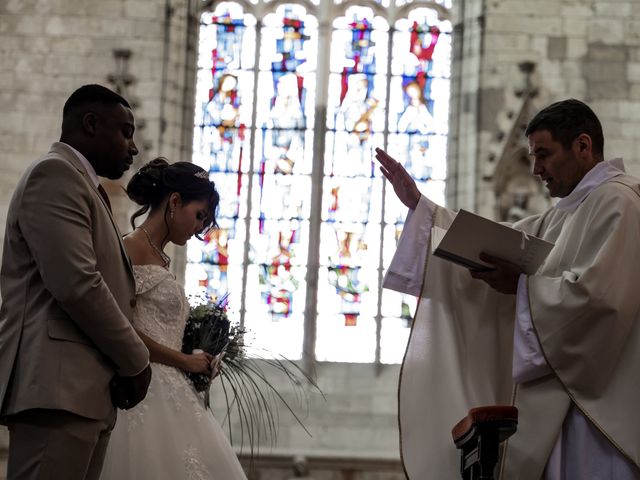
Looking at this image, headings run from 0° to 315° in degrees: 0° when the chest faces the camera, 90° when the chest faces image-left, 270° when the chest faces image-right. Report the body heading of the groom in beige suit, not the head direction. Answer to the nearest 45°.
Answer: approximately 270°

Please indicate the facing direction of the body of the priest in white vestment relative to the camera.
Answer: to the viewer's left

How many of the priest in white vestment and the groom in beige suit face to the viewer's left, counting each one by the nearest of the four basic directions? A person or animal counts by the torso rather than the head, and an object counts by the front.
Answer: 1

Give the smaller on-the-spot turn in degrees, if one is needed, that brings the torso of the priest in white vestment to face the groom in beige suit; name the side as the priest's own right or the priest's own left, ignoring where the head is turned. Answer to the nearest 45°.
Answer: approximately 45° to the priest's own left

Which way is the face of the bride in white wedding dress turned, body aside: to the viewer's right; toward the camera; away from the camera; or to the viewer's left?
to the viewer's right

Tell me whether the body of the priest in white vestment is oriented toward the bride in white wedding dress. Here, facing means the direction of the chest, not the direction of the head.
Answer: yes

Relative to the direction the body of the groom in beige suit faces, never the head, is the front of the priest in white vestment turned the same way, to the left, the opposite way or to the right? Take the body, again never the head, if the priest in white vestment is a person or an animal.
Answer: the opposite way

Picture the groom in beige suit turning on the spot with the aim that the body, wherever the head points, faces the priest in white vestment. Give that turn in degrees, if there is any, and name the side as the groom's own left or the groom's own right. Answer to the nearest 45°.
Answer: approximately 45° to the groom's own left
